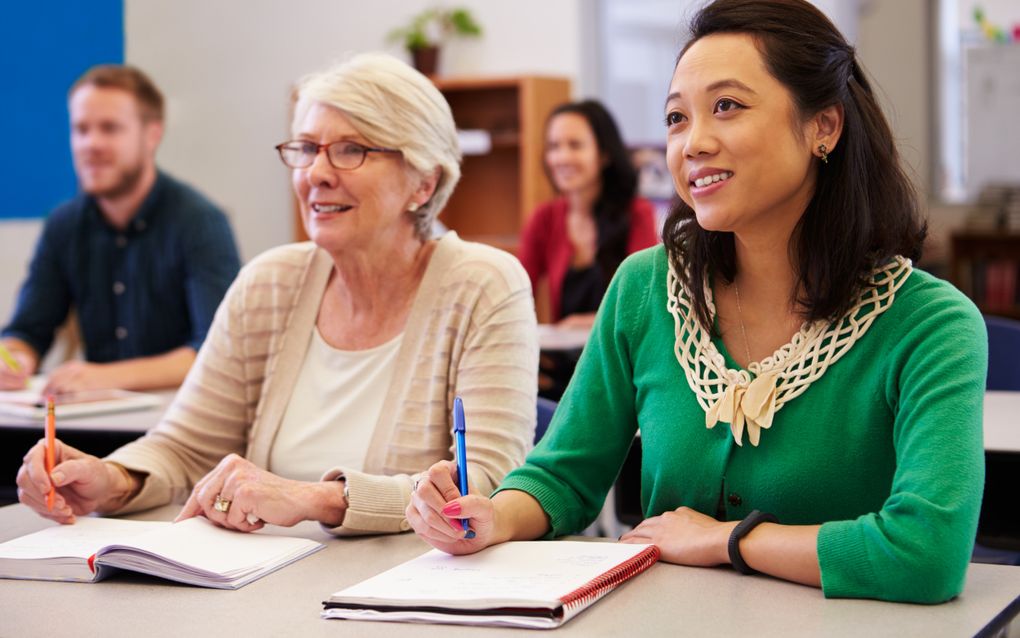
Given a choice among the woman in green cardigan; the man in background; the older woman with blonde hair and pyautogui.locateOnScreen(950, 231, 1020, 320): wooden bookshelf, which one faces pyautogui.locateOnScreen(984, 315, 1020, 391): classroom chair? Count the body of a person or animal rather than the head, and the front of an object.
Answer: the wooden bookshelf

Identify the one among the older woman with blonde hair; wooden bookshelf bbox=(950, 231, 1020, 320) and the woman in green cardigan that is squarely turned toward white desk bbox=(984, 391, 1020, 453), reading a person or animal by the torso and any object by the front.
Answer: the wooden bookshelf

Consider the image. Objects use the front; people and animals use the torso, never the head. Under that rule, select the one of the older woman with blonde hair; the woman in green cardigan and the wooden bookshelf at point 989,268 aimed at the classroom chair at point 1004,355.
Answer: the wooden bookshelf

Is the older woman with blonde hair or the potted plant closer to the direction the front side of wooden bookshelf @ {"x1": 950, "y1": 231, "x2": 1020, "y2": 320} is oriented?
the older woman with blonde hair

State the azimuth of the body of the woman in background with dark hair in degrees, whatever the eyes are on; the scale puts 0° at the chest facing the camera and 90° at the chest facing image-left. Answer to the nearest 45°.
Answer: approximately 45°

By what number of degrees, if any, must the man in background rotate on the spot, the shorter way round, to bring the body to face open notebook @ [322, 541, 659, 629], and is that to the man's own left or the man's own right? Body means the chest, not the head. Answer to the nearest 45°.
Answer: approximately 45° to the man's own left

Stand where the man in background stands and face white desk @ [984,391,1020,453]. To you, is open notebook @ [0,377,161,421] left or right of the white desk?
right

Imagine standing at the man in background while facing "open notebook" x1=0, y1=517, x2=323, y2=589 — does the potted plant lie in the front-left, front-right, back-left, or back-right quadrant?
back-left

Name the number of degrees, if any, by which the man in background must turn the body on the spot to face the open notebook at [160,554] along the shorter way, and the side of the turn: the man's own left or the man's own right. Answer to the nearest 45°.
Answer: approximately 45° to the man's own left

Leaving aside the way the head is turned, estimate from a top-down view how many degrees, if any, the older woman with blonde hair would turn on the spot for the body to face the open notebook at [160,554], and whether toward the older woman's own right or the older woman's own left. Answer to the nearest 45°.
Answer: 0° — they already face it

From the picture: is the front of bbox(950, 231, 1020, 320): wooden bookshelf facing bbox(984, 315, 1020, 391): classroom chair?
yes
